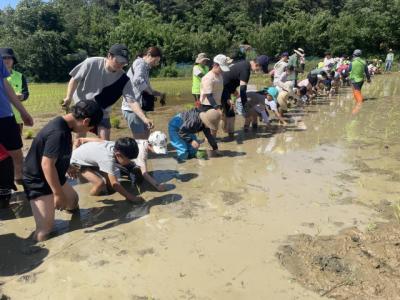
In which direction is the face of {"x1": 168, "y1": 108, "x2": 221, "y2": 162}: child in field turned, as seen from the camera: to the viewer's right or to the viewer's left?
to the viewer's right

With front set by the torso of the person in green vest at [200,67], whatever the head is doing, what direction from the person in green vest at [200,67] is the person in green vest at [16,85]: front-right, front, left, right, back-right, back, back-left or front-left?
back-right

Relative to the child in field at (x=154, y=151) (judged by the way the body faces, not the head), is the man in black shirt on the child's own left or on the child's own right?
on the child's own right

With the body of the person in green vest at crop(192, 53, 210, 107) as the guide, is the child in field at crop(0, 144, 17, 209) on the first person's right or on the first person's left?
on the first person's right
